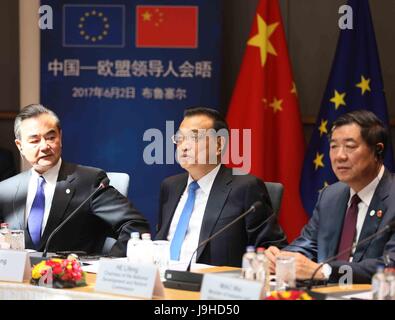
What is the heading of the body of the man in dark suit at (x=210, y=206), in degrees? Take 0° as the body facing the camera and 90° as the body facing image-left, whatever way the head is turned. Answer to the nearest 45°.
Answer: approximately 45°

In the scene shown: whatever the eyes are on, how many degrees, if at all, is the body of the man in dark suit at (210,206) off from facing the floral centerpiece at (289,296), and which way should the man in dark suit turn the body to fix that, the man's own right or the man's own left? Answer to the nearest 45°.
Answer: approximately 45° to the man's own left

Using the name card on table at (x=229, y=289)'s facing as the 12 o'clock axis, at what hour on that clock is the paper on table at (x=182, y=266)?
The paper on table is roughly at 4 o'clock from the name card on table.

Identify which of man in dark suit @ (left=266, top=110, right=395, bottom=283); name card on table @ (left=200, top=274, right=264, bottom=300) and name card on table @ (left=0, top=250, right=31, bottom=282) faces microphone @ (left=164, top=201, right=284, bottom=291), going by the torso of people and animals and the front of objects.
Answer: the man in dark suit

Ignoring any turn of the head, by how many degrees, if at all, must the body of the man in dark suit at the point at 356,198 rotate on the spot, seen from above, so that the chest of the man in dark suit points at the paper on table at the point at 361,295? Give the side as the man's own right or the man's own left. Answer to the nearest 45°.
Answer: approximately 45° to the man's own left

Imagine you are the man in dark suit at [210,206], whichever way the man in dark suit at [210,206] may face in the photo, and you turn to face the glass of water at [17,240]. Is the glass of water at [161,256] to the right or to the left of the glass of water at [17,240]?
left

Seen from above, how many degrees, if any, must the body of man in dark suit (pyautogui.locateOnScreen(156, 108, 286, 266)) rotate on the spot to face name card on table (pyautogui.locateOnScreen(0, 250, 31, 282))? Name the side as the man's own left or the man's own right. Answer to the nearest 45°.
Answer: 0° — they already face it

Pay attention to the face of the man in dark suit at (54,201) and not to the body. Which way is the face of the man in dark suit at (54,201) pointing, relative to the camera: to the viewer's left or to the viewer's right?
to the viewer's right
